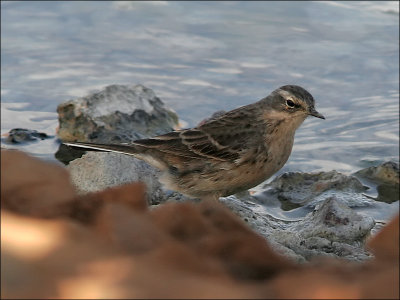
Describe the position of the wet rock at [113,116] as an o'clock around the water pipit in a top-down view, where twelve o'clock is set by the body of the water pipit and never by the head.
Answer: The wet rock is roughly at 8 o'clock from the water pipit.

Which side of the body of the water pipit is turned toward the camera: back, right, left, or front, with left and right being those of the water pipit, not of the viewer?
right

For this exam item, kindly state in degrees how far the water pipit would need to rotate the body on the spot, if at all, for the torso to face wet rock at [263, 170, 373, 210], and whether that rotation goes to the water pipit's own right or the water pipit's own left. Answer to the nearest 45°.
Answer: approximately 45° to the water pipit's own left

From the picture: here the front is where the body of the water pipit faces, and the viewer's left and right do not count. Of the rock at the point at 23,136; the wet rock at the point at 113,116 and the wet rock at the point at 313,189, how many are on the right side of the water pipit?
0

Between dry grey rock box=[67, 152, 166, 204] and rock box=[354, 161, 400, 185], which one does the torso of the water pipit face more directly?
the rock

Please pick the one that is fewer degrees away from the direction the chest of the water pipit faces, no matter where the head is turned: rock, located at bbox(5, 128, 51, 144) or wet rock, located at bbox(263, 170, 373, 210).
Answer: the wet rock

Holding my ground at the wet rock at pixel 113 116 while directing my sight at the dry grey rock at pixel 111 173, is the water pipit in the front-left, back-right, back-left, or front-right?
front-left

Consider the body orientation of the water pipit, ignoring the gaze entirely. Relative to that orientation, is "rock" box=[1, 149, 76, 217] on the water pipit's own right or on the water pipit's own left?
on the water pipit's own right

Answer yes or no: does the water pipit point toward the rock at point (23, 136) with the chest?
no
